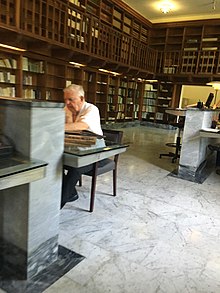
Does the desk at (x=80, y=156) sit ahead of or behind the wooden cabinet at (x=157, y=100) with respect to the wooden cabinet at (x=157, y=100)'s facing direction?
ahead

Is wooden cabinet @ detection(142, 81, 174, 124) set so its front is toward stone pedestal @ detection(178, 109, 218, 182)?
yes

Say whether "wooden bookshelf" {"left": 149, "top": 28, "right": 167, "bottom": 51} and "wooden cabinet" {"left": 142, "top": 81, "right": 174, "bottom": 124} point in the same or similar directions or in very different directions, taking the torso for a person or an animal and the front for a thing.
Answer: same or similar directions

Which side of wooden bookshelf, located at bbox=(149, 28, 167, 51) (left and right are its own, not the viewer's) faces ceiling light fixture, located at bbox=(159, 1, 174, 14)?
front

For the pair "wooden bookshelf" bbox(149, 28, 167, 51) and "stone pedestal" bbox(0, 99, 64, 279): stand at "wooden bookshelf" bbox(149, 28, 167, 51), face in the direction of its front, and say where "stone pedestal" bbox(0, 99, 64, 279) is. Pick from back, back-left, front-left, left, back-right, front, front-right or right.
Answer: front

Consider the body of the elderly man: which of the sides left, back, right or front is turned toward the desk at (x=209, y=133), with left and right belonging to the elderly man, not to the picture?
back

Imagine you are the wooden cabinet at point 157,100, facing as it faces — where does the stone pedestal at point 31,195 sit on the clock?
The stone pedestal is roughly at 12 o'clock from the wooden cabinet.

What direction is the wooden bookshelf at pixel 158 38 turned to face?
toward the camera

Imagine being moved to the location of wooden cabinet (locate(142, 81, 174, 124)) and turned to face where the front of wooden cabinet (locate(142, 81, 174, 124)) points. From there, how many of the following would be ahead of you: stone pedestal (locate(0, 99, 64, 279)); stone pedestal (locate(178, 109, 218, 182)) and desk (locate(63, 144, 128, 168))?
3

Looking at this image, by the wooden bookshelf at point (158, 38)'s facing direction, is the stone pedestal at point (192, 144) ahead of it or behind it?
ahead

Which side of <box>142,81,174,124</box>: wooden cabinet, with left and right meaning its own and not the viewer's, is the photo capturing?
front

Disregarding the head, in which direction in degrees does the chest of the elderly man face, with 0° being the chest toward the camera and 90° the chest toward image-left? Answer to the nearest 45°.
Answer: approximately 45°

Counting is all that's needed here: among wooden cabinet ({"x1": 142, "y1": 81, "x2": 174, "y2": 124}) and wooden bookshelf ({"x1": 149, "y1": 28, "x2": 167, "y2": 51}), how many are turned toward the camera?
2

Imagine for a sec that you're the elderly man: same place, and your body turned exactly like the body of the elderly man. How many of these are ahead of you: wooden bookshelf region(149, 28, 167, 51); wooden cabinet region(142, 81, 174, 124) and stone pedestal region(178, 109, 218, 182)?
0
